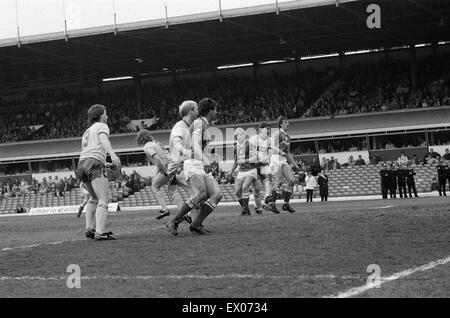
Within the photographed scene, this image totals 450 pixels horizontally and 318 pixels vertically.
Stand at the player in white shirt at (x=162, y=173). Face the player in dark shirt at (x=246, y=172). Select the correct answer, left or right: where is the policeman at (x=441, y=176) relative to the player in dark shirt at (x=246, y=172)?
left

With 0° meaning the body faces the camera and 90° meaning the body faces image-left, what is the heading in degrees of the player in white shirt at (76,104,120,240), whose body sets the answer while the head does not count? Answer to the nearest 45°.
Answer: approximately 225°

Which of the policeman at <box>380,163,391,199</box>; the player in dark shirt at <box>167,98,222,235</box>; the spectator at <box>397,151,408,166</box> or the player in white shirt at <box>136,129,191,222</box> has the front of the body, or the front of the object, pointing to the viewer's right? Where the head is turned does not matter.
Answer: the player in dark shirt at <box>167,98,222,235</box>

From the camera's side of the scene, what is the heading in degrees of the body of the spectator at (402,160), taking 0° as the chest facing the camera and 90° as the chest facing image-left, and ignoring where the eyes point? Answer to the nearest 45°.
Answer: approximately 0°

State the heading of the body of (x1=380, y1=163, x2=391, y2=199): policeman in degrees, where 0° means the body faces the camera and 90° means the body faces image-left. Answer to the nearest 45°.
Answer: approximately 0°

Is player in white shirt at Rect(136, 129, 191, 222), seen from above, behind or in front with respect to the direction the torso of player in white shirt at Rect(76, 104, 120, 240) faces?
in front
